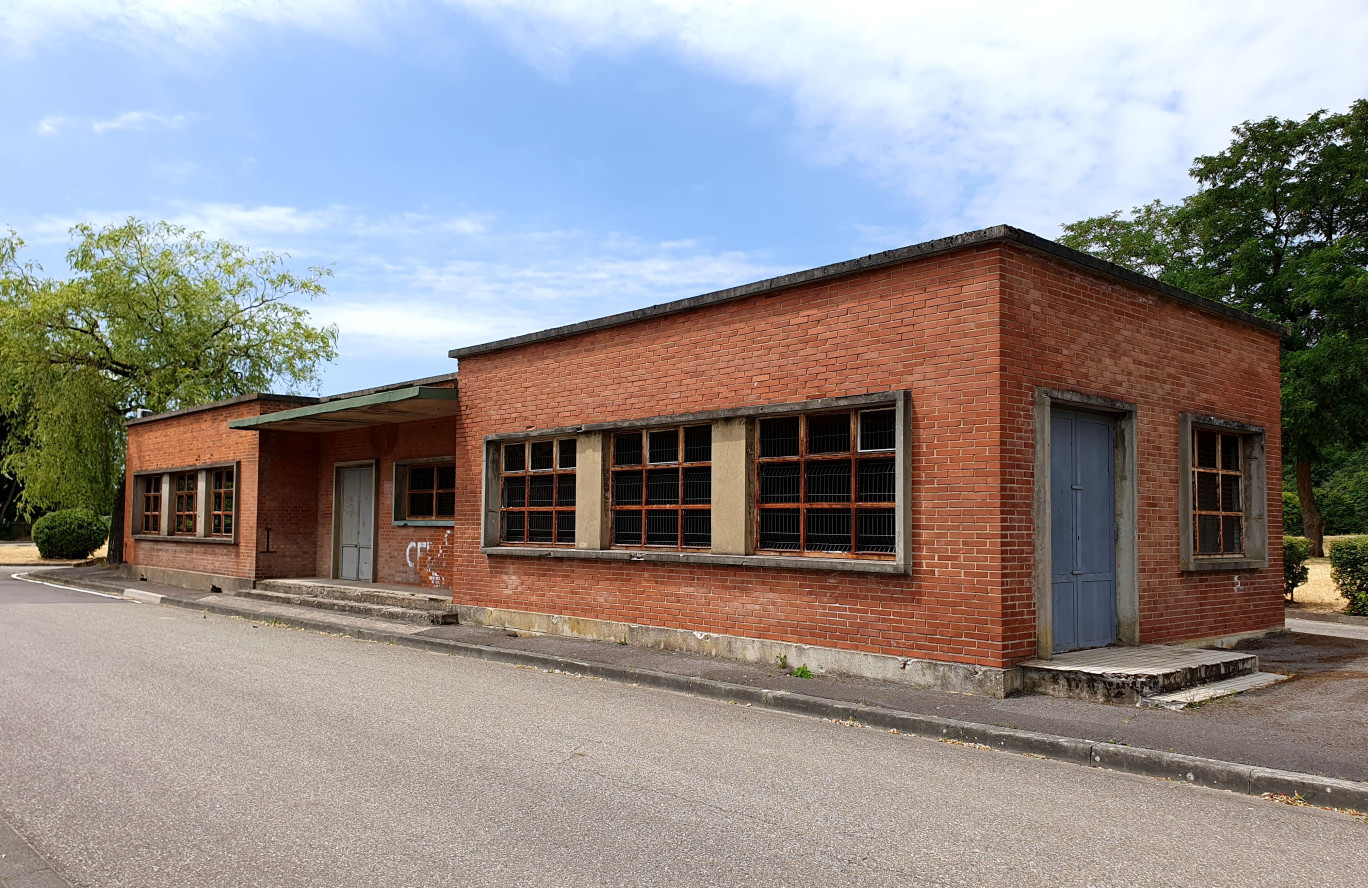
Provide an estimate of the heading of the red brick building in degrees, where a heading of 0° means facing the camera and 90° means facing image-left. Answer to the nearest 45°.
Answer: approximately 45°

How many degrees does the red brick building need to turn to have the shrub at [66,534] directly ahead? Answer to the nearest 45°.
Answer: approximately 90° to its right

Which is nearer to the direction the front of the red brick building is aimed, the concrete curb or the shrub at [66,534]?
the concrete curb

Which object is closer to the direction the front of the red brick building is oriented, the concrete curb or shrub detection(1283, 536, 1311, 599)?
the concrete curb

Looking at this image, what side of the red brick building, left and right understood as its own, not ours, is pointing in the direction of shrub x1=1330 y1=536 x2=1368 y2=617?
left

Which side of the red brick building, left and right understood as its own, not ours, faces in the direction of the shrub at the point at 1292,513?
back

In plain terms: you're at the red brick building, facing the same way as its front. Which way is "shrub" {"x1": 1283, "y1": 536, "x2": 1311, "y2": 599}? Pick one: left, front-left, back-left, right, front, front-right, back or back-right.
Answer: back

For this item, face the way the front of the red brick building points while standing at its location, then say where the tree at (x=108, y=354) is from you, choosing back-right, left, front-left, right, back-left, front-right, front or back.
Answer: right
